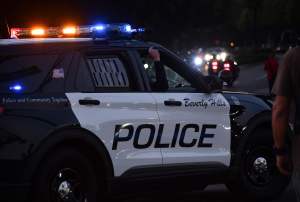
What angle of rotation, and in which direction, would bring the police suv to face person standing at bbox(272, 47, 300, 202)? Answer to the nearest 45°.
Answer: approximately 90° to its right

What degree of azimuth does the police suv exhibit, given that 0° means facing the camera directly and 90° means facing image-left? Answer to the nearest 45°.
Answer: approximately 225°
